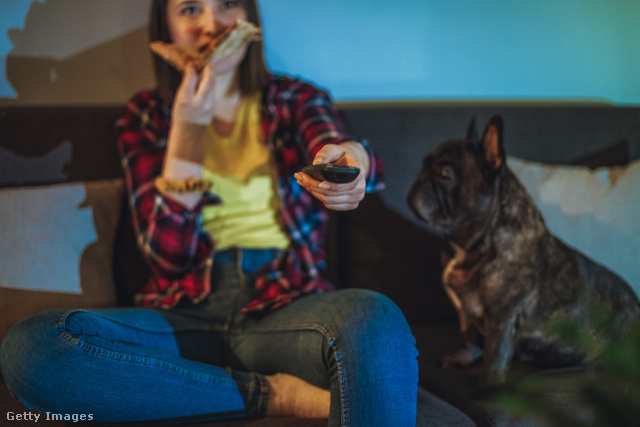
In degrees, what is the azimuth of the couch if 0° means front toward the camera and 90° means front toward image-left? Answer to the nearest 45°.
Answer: approximately 0°

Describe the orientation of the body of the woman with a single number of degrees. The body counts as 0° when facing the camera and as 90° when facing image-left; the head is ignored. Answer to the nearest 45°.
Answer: approximately 0°
